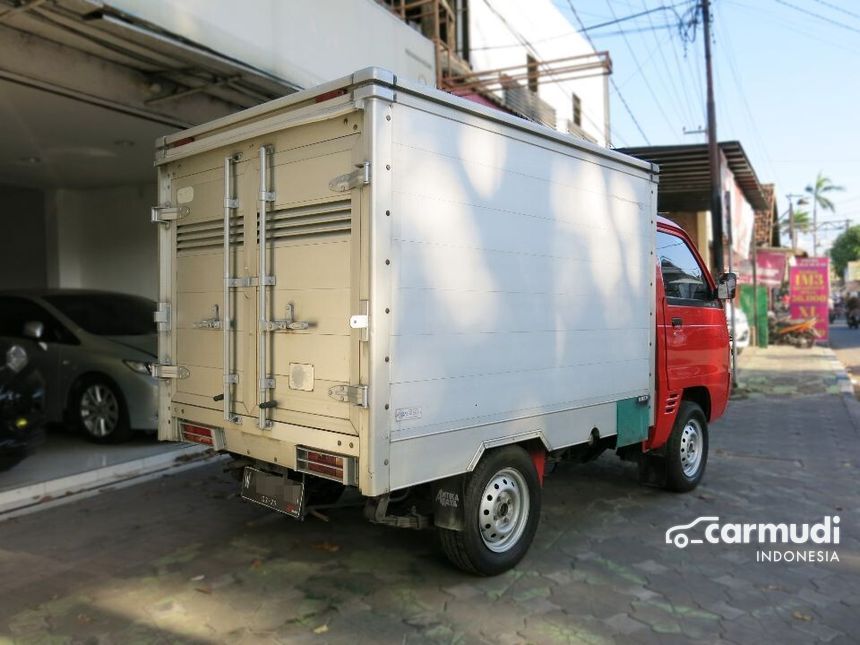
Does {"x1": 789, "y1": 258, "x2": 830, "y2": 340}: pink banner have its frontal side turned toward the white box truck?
yes

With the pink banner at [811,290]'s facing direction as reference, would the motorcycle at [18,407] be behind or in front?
in front

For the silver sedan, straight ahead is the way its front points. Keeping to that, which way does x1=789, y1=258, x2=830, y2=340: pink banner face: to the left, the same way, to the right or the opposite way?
to the right

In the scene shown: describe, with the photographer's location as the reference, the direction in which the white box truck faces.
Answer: facing away from the viewer and to the right of the viewer

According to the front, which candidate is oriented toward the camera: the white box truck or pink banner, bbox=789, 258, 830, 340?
the pink banner

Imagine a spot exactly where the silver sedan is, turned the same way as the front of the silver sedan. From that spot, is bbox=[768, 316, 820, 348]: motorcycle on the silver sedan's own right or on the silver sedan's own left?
on the silver sedan's own left

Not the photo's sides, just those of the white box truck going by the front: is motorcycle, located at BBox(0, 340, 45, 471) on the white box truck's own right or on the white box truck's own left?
on the white box truck's own left

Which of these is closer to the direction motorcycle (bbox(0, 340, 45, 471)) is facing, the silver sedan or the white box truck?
the white box truck

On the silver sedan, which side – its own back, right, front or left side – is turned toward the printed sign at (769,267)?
left

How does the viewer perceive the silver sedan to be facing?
facing the viewer and to the right of the viewer

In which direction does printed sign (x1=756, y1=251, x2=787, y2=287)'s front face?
toward the camera

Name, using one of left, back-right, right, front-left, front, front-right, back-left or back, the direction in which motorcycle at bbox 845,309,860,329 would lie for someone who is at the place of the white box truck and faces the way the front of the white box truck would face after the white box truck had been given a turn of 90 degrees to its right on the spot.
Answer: left

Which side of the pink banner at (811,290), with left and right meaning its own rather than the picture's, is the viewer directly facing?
front

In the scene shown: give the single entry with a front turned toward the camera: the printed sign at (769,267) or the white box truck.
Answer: the printed sign

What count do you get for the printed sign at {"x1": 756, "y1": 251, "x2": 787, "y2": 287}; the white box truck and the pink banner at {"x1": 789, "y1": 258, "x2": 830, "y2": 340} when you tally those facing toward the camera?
2

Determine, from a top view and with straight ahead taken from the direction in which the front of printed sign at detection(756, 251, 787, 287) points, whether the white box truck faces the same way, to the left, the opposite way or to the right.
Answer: the opposite way
